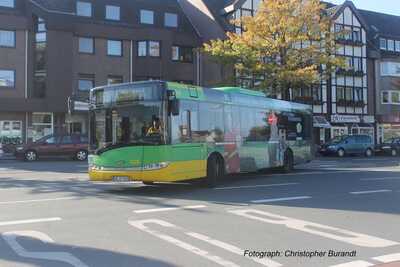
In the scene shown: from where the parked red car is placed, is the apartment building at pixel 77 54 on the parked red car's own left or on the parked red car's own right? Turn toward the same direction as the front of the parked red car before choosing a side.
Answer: on the parked red car's own right

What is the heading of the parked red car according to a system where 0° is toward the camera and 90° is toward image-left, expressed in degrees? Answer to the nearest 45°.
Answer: approximately 90°

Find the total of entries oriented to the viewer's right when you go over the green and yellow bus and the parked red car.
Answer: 0

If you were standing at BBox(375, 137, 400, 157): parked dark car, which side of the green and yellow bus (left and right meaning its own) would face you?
back

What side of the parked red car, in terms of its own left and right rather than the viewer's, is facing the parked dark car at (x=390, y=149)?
back

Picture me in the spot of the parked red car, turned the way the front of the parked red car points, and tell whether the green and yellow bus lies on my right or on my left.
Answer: on my left

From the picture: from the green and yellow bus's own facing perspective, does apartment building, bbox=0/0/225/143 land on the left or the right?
on its right

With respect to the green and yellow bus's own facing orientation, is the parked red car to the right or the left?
on its right
